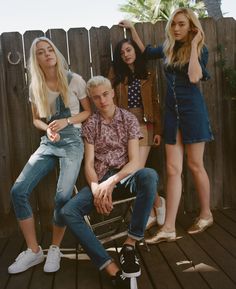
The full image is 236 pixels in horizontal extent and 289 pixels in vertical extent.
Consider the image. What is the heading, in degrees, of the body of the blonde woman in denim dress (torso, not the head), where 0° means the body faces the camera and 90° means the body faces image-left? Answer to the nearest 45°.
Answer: approximately 45°

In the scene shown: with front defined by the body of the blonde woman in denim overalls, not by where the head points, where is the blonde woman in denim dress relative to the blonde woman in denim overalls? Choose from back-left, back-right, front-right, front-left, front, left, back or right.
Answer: back-left

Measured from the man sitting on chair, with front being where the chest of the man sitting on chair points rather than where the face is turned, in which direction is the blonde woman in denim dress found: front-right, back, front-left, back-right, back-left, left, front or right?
back-left
